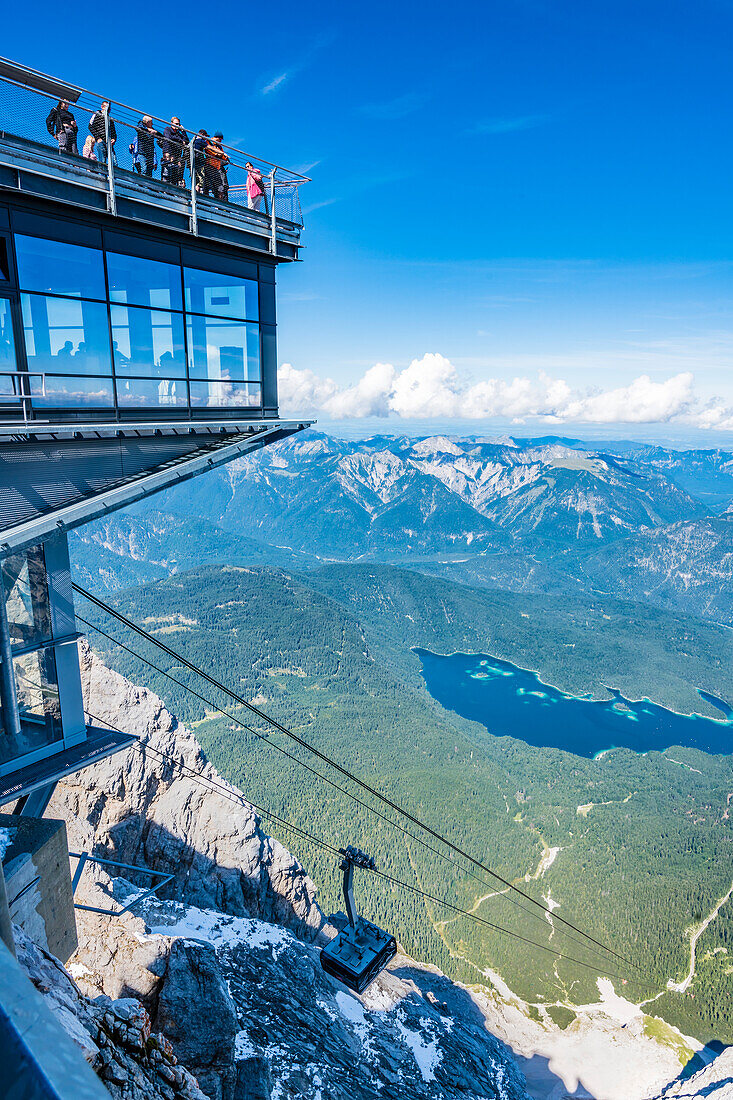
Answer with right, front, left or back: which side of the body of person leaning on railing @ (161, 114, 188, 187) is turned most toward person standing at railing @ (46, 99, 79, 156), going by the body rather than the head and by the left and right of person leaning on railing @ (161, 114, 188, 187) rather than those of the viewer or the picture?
right

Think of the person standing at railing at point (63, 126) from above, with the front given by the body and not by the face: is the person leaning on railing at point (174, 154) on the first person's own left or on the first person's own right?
on the first person's own left

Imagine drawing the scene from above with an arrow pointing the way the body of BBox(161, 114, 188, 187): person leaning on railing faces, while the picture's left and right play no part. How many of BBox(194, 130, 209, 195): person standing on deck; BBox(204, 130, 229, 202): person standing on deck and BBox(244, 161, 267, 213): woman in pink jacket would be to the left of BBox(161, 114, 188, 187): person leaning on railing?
3

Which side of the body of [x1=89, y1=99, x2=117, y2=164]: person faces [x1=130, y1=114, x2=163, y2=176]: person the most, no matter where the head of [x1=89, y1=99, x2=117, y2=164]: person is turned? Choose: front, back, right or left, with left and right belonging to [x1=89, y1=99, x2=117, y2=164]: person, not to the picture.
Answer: left

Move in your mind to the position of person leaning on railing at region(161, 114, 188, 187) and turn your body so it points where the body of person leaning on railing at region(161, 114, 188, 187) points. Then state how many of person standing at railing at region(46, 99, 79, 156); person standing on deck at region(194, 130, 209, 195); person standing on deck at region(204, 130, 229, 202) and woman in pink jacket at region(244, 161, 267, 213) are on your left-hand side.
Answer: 3
